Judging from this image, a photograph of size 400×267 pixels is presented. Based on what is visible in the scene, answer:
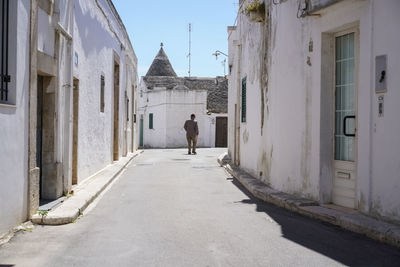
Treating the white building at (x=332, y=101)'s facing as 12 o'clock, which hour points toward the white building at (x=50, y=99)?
the white building at (x=50, y=99) is roughly at 1 o'clock from the white building at (x=332, y=101).

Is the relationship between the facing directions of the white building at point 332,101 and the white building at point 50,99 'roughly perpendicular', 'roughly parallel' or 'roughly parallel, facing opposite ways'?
roughly parallel, facing opposite ways

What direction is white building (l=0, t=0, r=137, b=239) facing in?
to the viewer's right

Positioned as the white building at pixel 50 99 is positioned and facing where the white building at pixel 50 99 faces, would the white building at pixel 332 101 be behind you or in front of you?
in front

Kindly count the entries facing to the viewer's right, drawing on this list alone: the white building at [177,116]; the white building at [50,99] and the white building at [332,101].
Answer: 1

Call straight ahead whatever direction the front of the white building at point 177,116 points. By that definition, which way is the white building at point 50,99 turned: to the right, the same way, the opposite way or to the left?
to the left

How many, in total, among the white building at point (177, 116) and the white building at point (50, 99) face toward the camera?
1

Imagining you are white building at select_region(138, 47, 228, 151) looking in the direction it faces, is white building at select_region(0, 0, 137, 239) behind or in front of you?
in front

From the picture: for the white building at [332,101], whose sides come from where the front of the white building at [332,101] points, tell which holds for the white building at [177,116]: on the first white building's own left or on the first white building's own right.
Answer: on the first white building's own right

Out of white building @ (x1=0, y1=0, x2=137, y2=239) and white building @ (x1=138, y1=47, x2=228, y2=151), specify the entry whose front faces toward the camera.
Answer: white building @ (x1=138, y1=47, x2=228, y2=151)

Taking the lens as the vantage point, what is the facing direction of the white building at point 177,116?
facing the viewer

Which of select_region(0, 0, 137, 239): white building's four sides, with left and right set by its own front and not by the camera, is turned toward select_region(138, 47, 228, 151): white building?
left

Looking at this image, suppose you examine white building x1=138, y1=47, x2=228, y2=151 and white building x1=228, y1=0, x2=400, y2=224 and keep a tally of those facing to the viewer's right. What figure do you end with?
0

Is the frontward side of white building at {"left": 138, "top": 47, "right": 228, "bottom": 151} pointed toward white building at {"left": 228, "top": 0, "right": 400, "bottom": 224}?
yes
